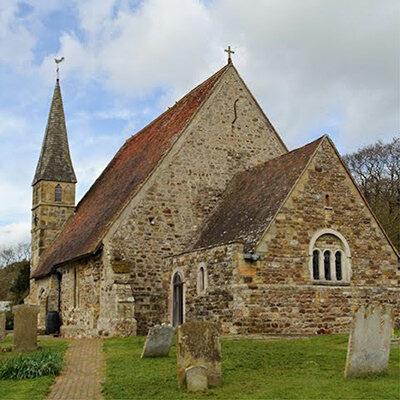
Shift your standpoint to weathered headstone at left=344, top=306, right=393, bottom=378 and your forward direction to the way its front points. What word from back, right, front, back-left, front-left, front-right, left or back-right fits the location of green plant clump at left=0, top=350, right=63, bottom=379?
right

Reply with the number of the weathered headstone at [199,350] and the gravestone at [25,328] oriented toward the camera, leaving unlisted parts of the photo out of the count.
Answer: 2

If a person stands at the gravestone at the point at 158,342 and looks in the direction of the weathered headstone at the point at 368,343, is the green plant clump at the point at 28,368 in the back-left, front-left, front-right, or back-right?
back-right

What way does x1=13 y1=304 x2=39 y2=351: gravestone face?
toward the camera

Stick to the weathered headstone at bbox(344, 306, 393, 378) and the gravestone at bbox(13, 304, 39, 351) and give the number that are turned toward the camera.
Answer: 2

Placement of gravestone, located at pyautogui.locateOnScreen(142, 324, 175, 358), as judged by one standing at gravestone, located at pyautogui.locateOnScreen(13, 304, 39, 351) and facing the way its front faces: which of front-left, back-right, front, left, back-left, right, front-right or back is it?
front-left

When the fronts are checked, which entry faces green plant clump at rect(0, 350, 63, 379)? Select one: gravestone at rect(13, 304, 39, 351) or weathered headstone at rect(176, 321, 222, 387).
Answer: the gravestone

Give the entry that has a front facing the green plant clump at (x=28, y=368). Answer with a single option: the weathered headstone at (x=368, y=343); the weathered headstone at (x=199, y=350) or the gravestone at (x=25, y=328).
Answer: the gravestone

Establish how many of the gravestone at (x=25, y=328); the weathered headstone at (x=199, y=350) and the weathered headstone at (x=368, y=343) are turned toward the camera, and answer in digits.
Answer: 3

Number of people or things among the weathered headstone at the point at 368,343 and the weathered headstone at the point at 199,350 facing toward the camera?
2

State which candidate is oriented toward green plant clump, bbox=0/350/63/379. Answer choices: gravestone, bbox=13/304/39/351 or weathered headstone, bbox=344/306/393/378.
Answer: the gravestone

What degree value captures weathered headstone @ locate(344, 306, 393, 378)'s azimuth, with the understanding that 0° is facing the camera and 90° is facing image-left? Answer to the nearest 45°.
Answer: approximately 0°

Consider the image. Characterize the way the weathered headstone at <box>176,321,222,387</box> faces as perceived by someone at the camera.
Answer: facing the viewer

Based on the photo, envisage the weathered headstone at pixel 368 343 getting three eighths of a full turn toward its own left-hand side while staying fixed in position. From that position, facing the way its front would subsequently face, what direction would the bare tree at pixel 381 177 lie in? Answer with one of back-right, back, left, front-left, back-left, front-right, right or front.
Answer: front-left
